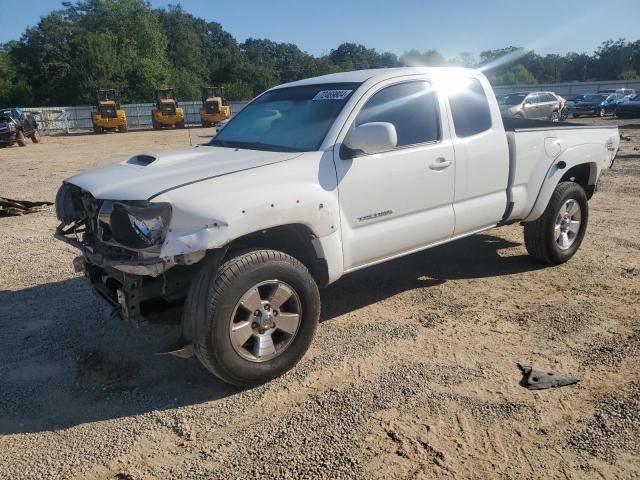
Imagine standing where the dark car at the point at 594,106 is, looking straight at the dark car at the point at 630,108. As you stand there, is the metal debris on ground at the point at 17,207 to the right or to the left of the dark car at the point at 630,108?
right

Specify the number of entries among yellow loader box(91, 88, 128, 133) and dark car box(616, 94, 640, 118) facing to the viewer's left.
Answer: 1

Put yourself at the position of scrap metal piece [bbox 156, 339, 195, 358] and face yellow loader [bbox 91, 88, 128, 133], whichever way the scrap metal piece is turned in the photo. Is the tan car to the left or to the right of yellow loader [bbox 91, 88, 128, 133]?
right

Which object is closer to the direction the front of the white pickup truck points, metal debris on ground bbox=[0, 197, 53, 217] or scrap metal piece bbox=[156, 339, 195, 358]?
the scrap metal piece

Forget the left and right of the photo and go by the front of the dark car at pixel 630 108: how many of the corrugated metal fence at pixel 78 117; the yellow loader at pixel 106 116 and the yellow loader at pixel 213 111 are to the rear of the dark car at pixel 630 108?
0

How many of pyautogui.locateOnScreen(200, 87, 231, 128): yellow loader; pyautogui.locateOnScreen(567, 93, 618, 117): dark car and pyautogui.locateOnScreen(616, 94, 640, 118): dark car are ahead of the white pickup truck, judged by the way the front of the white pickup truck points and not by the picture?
0

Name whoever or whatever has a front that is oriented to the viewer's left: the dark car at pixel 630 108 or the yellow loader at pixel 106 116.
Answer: the dark car

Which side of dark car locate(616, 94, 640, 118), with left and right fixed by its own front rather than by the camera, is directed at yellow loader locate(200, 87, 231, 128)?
front

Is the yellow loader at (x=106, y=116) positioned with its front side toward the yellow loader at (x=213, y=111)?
no

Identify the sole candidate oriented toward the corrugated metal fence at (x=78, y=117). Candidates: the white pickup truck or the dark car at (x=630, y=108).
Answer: the dark car

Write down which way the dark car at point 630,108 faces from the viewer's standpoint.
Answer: facing to the left of the viewer

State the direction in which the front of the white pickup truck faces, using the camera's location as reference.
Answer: facing the viewer and to the left of the viewer

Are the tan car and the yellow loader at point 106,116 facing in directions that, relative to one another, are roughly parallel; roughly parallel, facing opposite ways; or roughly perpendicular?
roughly perpendicular

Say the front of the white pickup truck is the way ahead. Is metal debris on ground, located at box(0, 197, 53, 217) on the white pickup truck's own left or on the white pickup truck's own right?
on the white pickup truck's own right

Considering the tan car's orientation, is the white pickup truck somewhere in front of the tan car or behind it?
in front
